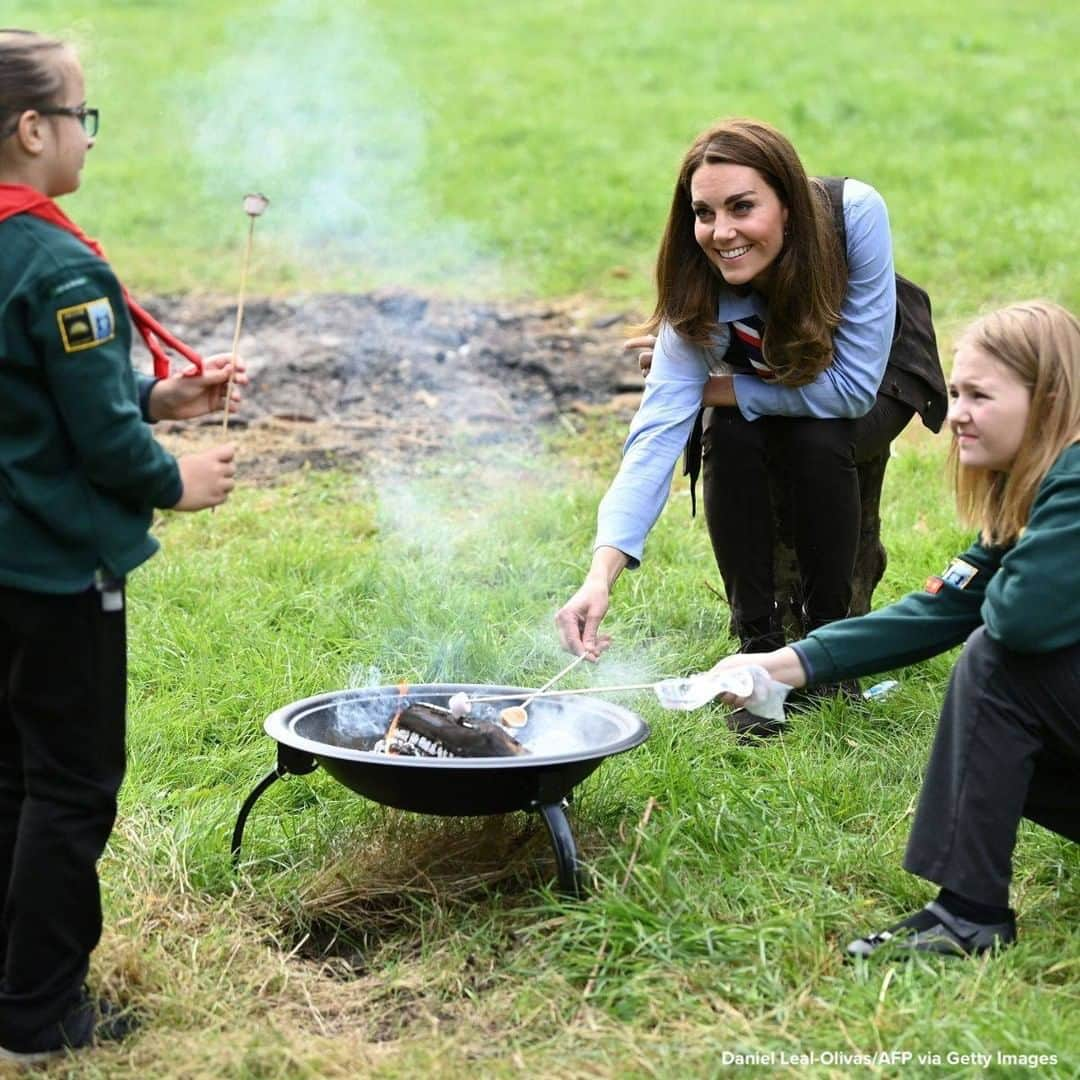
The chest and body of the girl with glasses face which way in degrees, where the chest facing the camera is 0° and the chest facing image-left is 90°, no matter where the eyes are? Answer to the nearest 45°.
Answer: approximately 270°

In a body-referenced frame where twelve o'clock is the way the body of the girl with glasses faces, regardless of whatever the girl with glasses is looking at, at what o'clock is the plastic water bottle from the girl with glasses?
The plastic water bottle is roughly at 11 o'clock from the girl with glasses.

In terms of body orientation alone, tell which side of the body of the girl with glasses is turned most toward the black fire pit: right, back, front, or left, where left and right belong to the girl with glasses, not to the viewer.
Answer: front

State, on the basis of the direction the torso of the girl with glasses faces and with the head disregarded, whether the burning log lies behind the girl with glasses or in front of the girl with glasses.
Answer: in front

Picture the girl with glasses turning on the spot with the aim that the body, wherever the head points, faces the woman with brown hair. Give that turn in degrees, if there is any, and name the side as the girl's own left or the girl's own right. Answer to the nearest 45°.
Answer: approximately 45° to the girl's own left

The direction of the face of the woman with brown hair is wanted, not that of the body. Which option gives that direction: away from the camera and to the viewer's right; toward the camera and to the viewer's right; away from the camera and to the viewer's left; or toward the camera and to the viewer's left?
toward the camera and to the viewer's left
